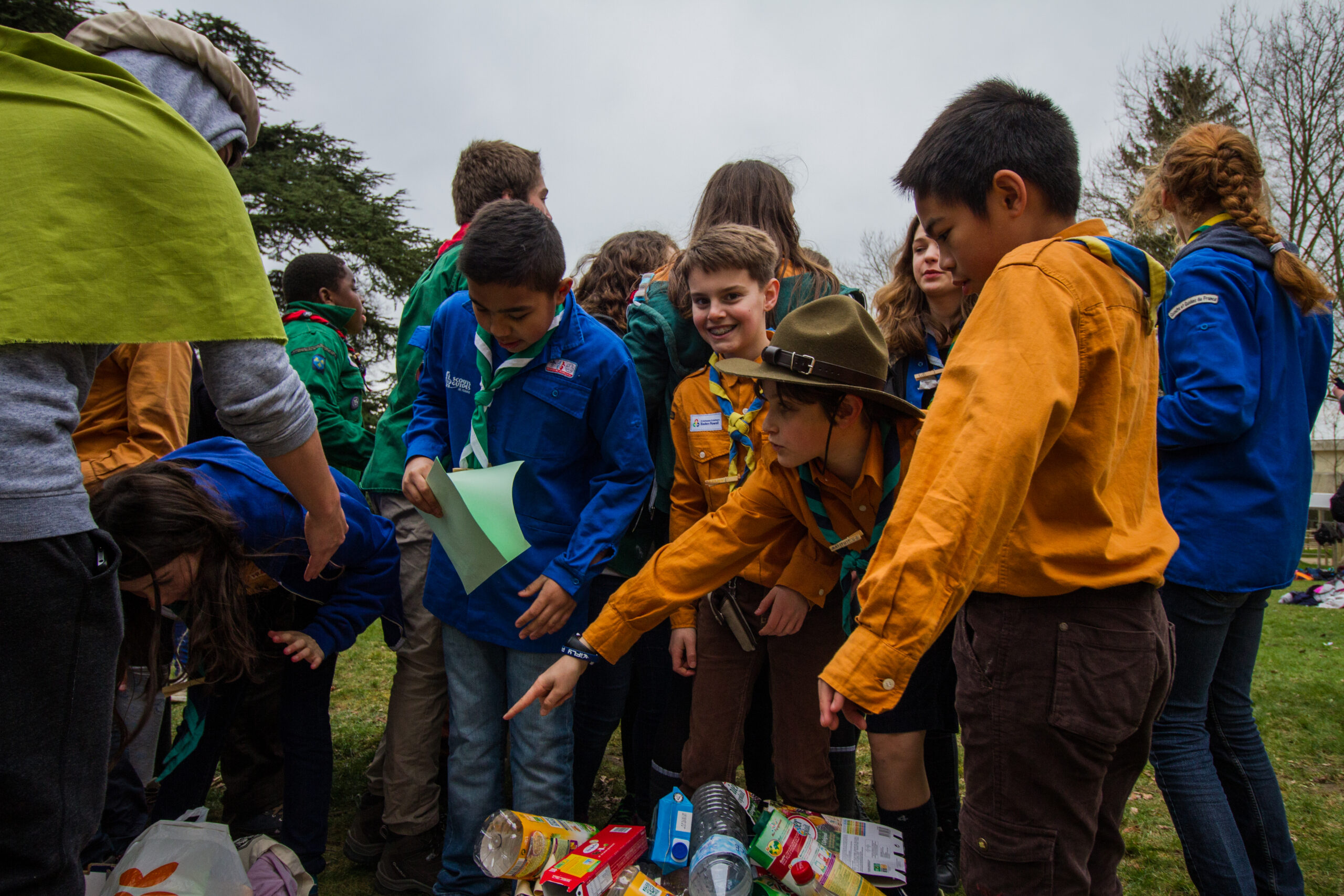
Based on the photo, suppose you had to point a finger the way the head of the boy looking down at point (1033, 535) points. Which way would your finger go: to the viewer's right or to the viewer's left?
to the viewer's left

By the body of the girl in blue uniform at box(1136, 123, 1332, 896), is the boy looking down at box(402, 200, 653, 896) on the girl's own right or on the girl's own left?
on the girl's own left

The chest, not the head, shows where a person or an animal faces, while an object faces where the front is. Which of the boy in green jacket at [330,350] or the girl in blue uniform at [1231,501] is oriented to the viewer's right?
the boy in green jacket

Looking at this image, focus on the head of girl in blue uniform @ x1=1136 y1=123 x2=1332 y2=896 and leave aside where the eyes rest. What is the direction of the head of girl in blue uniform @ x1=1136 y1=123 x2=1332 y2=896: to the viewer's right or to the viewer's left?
to the viewer's left

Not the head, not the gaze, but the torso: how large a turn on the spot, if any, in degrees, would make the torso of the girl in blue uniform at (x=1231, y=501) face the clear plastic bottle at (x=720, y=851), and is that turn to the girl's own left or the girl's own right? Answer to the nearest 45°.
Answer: approximately 90° to the girl's own left

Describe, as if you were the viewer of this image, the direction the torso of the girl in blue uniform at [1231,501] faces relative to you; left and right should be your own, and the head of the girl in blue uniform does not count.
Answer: facing away from the viewer and to the left of the viewer

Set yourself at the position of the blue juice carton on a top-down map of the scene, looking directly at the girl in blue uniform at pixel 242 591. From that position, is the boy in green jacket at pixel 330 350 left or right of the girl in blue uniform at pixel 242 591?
right

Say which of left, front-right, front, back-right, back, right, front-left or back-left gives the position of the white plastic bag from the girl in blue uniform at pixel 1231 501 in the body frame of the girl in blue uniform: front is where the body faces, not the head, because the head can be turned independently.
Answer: left

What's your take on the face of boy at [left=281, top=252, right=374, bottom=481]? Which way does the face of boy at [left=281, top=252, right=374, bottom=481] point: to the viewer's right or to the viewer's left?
to the viewer's right

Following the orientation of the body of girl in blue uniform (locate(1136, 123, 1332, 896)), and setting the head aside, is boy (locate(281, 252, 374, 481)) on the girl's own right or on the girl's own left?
on the girl's own left

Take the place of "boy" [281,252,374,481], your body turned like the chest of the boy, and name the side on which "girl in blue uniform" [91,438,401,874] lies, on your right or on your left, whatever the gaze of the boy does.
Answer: on your right

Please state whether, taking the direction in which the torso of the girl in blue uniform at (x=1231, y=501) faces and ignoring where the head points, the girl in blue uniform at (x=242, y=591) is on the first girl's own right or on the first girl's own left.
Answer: on the first girl's own left

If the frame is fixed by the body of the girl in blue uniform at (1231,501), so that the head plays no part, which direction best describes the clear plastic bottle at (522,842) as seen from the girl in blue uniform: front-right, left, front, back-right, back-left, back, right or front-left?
left
